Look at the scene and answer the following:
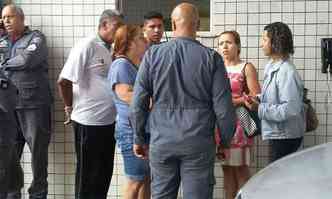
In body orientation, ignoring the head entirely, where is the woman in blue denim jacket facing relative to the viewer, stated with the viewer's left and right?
facing to the left of the viewer

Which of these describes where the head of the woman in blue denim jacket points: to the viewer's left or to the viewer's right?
to the viewer's left

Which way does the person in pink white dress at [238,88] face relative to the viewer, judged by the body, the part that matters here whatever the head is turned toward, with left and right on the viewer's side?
facing the viewer and to the left of the viewer

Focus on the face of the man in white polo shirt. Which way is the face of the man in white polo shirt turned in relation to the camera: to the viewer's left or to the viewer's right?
to the viewer's right

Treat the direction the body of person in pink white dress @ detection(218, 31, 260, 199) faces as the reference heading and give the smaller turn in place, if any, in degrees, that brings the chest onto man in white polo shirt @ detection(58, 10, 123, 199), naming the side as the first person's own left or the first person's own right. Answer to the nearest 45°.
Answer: approximately 45° to the first person's own right

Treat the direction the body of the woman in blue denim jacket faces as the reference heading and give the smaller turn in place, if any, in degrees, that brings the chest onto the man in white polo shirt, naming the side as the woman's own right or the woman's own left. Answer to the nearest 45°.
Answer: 0° — they already face them

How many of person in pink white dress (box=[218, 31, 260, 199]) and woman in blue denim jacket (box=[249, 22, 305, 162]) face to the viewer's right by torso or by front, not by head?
0
